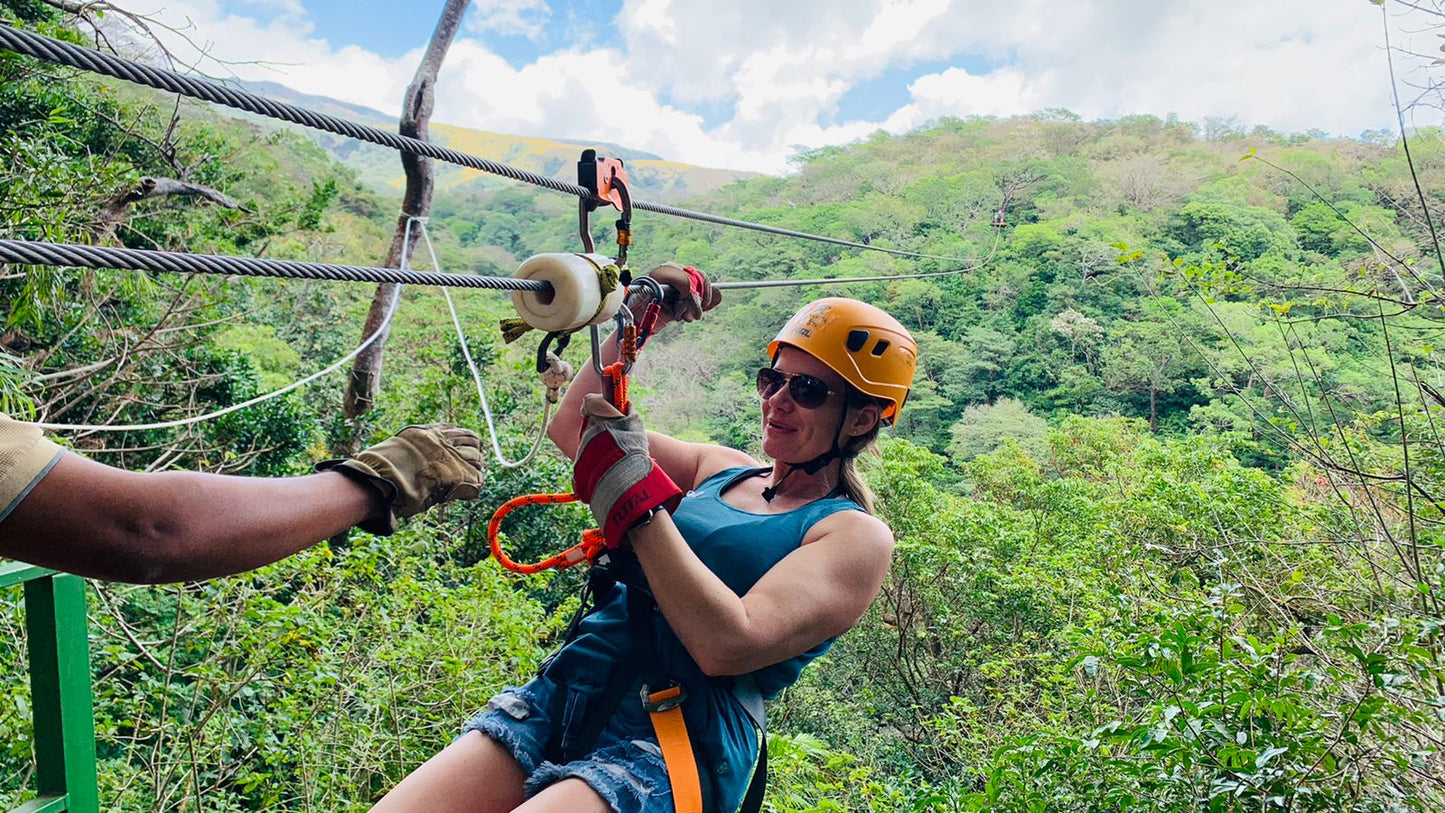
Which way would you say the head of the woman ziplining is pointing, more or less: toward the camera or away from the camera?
toward the camera

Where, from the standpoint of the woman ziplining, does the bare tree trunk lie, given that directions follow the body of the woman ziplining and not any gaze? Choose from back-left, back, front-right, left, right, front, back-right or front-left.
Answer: back-right

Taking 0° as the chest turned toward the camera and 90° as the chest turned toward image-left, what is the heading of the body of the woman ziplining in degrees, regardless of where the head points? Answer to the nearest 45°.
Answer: approximately 45°

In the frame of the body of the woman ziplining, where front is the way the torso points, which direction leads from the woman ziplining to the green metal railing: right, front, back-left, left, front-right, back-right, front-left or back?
front-right
